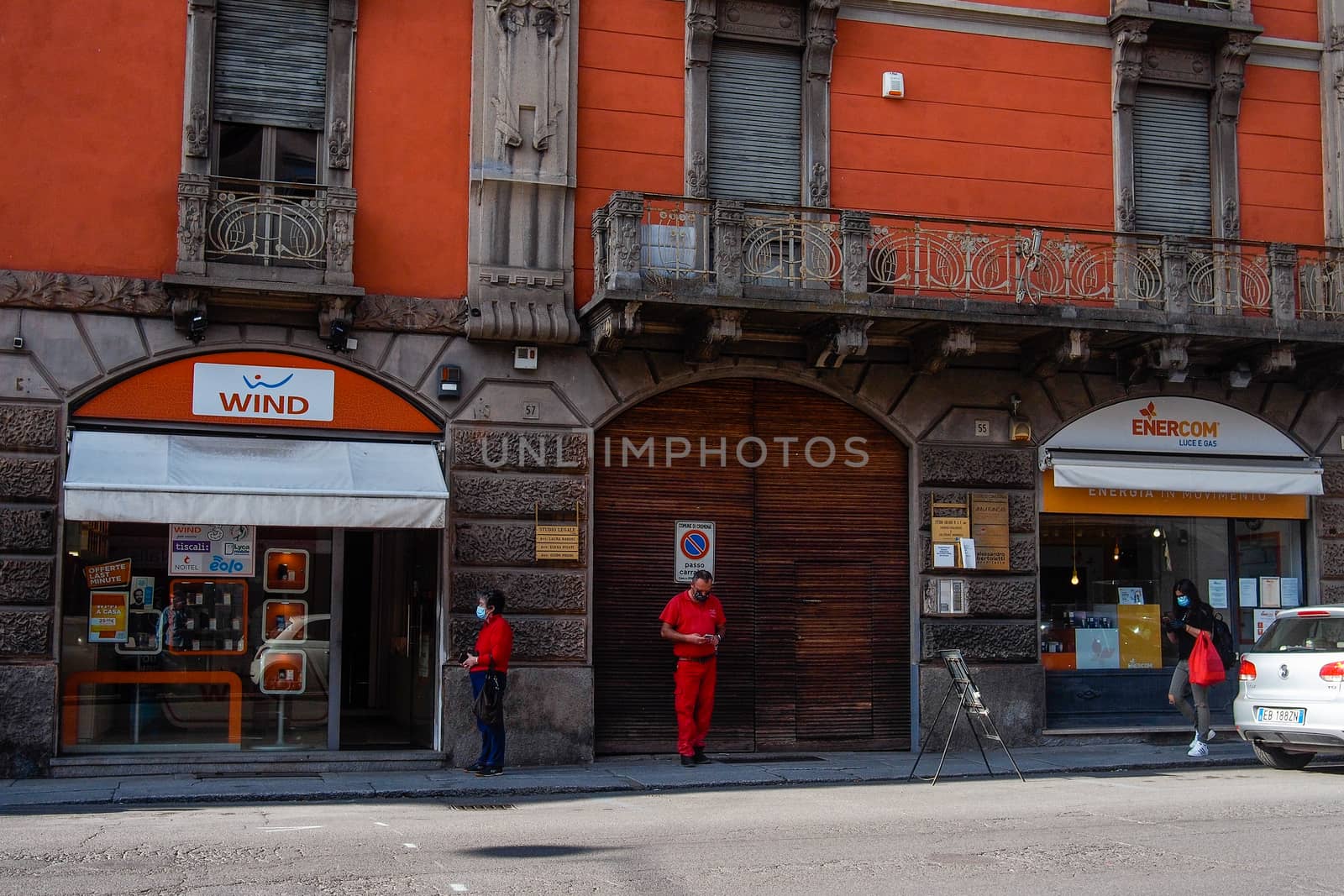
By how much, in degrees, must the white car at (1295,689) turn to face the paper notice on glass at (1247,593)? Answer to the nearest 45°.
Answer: approximately 45° to its left

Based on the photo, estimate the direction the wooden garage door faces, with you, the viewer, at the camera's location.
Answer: facing the viewer

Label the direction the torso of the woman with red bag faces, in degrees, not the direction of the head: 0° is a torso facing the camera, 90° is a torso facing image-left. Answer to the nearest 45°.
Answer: approximately 45°

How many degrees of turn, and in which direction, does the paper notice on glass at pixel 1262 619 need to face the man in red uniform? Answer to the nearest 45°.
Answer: approximately 45° to its right

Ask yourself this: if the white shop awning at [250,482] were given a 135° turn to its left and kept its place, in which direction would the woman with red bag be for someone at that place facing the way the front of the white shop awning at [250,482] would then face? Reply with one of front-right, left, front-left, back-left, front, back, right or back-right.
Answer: front-right

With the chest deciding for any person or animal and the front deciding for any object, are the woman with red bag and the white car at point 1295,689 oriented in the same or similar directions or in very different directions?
very different directions

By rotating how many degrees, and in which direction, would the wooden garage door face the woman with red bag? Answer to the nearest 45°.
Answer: approximately 90° to its left

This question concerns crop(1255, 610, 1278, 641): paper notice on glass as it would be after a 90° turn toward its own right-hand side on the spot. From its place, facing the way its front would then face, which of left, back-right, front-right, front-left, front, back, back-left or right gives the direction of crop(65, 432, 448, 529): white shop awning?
front-left

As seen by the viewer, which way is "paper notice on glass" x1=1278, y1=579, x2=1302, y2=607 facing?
toward the camera

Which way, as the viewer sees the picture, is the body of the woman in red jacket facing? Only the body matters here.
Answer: to the viewer's left

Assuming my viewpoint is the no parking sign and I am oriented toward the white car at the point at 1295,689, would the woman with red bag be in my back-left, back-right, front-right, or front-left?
front-left

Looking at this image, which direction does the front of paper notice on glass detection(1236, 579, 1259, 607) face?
toward the camera

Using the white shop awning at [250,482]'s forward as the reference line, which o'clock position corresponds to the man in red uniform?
The man in red uniform is roughly at 9 o'clock from the white shop awning.

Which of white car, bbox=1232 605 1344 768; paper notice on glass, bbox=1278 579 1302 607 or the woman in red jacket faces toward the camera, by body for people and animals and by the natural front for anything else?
the paper notice on glass

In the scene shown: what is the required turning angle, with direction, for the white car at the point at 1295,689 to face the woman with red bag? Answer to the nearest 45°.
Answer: approximately 90° to its left

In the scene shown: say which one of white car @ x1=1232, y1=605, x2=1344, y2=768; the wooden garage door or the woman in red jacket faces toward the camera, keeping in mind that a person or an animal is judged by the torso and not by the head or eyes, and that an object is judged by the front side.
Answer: the wooden garage door

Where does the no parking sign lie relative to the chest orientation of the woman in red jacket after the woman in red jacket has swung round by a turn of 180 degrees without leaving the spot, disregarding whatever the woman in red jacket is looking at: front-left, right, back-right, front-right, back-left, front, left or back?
front-left

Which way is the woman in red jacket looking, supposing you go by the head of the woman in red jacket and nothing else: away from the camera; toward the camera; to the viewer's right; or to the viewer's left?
to the viewer's left

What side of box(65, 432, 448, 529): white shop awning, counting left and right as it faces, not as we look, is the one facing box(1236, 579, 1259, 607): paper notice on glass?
left

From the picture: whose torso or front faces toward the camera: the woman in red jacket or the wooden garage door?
the wooden garage door
